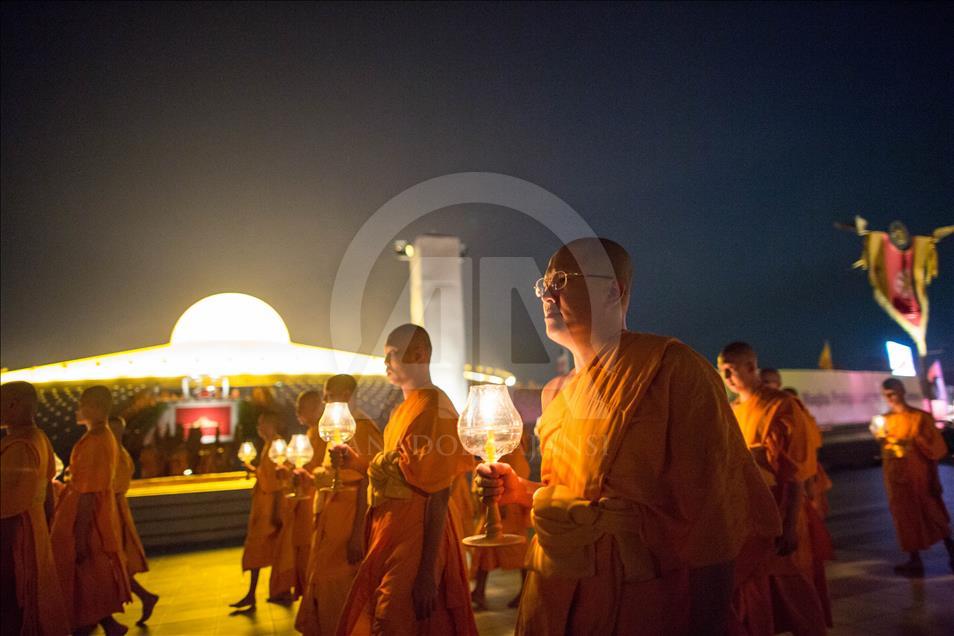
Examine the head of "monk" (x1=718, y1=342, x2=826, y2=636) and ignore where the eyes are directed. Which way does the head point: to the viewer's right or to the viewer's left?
to the viewer's left

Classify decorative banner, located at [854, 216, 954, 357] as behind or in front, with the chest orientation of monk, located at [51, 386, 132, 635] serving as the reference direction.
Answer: behind

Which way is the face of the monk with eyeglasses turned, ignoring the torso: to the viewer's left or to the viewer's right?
to the viewer's left

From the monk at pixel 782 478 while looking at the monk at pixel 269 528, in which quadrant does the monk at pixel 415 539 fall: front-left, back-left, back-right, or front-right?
front-left

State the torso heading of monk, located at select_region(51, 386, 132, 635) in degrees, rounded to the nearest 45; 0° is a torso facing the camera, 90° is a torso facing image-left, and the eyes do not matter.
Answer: approximately 90°

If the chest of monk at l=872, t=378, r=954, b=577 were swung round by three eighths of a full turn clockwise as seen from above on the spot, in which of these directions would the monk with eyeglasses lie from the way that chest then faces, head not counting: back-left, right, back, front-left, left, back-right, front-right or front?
back

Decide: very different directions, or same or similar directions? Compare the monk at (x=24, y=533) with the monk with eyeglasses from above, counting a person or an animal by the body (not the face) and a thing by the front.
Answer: same or similar directions

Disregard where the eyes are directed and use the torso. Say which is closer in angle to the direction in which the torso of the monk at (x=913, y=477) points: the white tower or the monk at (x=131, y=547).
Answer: the monk

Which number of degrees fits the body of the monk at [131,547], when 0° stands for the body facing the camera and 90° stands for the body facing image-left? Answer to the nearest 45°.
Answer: approximately 90°

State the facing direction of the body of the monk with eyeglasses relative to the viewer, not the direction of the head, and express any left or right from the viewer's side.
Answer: facing the viewer and to the left of the viewer

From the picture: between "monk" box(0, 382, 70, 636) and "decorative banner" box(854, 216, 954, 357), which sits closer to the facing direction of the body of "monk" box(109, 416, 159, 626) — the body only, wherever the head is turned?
the monk

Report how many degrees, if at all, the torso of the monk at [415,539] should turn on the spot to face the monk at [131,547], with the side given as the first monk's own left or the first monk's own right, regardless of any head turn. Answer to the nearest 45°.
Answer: approximately 45° to the first monk's own right

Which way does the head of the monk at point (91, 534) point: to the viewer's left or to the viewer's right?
to the viewer's left

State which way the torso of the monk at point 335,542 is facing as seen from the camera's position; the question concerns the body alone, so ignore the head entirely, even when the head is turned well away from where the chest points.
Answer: to the viewer's left

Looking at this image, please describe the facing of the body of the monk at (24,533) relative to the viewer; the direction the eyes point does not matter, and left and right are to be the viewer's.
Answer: facing to the left of the viewer

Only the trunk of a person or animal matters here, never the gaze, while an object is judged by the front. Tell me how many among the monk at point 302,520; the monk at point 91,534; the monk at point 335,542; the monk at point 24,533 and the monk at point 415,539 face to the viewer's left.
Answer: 5

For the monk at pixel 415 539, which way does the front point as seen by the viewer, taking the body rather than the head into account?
to the viewer's left
